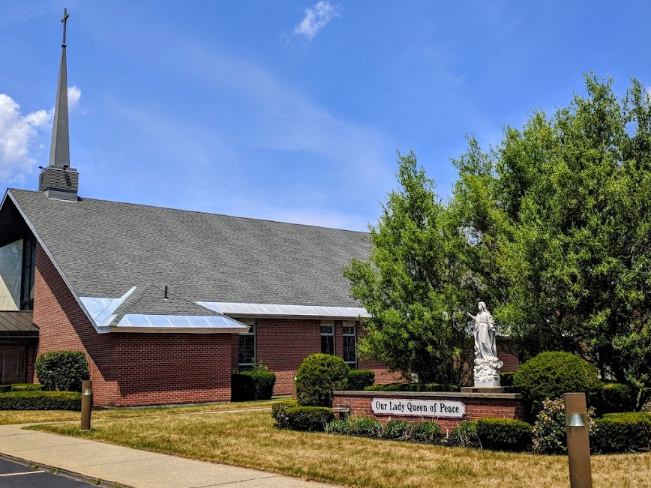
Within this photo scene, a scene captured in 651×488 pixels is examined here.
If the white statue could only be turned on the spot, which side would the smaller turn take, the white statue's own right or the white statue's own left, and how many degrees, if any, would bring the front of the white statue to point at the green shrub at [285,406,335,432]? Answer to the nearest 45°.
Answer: approximately 90° to the white statue's own right

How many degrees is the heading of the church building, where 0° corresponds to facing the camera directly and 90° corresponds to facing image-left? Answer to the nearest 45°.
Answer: approximately 45°

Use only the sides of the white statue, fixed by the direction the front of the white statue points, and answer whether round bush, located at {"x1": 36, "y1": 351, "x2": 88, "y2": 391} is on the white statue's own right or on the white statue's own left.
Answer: on the white statue's own right

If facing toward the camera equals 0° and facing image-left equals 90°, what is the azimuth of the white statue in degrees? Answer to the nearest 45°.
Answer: approximately 0°

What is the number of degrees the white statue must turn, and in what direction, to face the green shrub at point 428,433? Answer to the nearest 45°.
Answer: approximately 45° to its right

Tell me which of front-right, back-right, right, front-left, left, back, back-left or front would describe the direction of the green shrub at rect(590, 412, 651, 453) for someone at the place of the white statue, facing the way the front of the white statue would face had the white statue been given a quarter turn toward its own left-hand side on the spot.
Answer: front-right

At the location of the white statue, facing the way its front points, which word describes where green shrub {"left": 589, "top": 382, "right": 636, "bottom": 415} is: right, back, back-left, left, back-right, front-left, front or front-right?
left

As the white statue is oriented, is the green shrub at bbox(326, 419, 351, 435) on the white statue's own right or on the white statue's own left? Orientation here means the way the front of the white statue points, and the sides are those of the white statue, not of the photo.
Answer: on the white statue's own right

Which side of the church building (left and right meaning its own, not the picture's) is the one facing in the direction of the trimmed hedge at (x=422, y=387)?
left

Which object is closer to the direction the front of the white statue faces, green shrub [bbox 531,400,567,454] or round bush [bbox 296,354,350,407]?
the green shrub

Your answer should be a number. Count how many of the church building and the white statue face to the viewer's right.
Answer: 0
